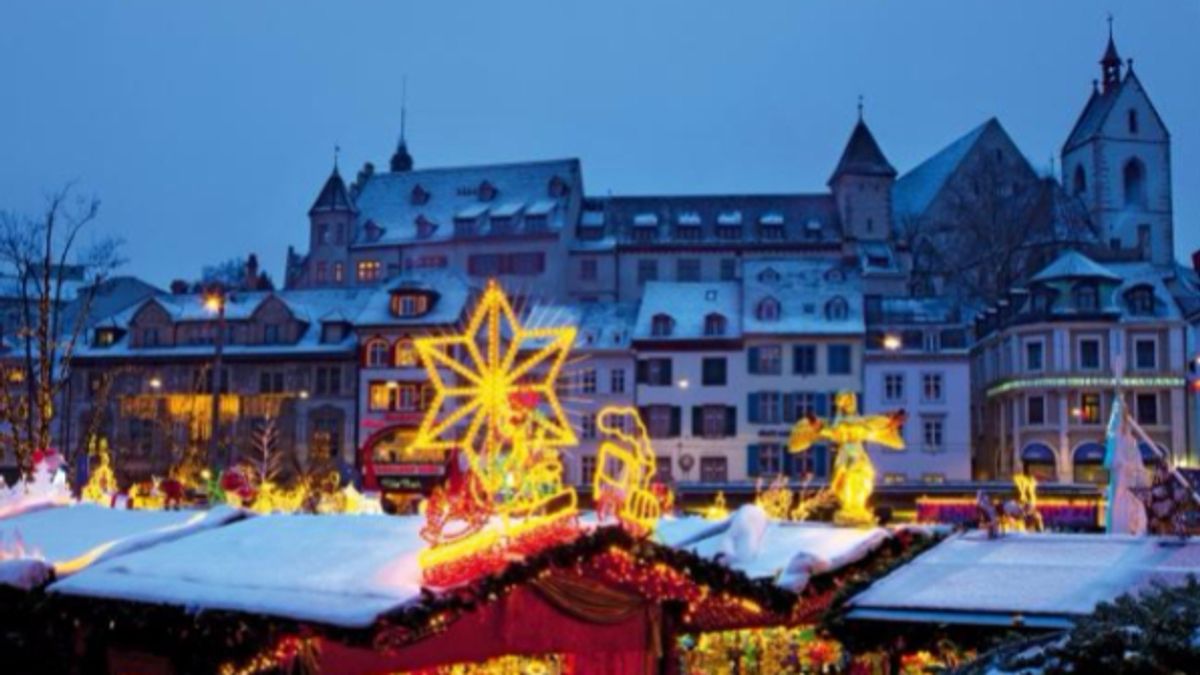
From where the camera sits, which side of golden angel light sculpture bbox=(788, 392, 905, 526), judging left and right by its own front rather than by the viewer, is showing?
front
